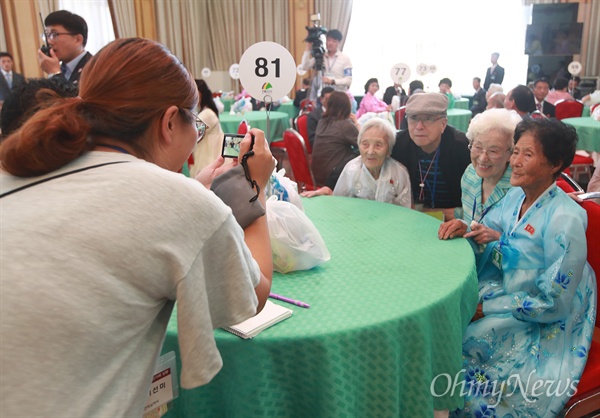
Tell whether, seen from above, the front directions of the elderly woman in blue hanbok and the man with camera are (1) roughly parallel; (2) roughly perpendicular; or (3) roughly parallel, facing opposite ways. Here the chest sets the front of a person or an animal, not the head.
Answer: roughly parallel

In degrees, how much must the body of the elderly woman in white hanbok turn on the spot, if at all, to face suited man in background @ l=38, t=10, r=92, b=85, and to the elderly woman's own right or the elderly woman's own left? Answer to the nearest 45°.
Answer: approximately 90° to the elderly woman's own right

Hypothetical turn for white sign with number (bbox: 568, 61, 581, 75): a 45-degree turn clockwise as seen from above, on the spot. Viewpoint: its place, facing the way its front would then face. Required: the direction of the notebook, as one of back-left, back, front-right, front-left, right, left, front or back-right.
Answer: front-left

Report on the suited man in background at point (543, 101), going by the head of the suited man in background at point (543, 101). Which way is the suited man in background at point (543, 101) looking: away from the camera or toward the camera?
toward the camera

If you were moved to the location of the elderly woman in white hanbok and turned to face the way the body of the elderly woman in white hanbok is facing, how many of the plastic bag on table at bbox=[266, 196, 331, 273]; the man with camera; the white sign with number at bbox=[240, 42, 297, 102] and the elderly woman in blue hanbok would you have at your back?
1

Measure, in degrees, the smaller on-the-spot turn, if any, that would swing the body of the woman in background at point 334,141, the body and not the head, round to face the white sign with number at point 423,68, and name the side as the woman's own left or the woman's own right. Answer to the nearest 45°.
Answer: approximately 45° to the woman's own left

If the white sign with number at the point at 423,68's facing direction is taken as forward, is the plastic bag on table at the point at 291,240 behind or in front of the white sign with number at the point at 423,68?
in front

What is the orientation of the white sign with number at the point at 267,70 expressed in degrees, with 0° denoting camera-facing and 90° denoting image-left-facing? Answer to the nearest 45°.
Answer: approximately 0°

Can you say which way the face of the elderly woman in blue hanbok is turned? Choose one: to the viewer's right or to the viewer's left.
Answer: to the viewer's left

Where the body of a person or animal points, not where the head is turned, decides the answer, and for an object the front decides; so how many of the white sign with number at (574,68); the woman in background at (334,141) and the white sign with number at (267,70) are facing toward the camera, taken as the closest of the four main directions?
2

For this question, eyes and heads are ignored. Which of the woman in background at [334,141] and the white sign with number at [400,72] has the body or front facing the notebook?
the white sign with number

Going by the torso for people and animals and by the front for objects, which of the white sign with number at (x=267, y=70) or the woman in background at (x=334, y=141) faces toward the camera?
the white sign with number

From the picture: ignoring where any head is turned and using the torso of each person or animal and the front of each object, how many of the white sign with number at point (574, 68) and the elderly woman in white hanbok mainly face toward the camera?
2

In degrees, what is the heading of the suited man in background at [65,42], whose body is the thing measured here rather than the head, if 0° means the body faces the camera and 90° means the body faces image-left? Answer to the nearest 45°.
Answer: approximately 45°

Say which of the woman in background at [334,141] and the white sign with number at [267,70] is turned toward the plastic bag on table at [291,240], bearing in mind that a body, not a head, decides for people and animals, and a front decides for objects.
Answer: the white sign with number

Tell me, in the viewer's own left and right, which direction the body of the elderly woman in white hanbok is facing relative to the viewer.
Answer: facing the viewer

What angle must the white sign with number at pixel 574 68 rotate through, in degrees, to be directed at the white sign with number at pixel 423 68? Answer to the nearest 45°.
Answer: approximately 45° to its right

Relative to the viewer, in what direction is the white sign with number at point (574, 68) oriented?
toward the camera
